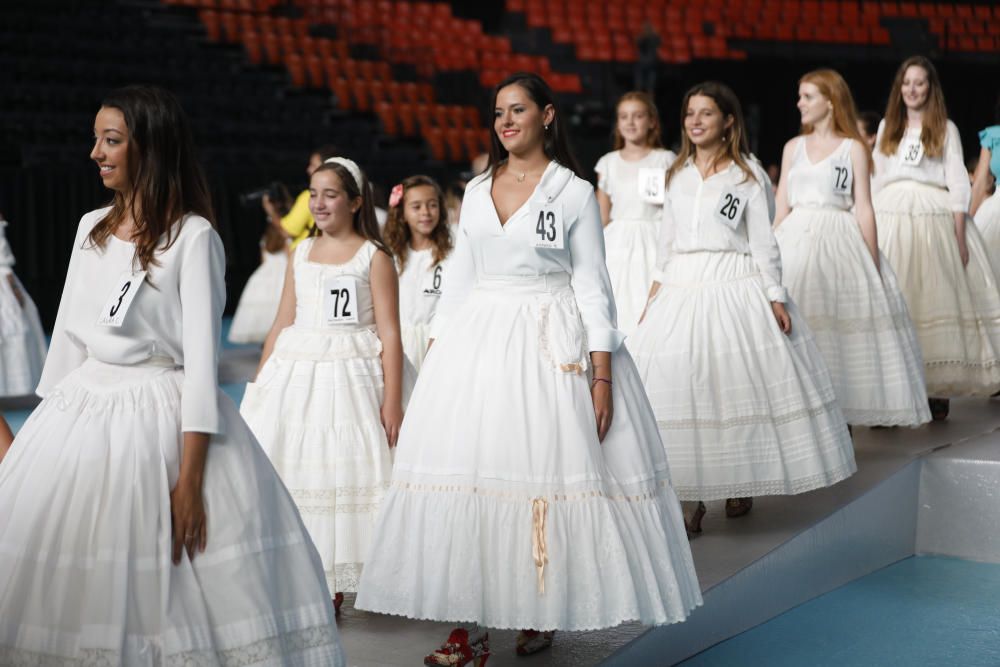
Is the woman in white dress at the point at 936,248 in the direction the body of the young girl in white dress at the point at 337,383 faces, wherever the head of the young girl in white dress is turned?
no

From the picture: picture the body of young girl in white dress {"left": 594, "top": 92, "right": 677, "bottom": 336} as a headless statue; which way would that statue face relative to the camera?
toward the camera

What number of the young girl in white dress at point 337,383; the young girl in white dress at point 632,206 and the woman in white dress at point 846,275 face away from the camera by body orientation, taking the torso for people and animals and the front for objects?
0

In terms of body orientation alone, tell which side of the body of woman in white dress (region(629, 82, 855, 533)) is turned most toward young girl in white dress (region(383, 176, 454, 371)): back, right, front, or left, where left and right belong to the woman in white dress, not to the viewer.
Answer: right

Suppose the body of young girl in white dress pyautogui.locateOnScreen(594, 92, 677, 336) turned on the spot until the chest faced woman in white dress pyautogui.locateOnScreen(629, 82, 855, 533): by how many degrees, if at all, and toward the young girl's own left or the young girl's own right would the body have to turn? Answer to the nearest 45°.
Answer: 0° — they already face them

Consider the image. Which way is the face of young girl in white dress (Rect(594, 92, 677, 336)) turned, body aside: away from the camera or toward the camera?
toward the camera

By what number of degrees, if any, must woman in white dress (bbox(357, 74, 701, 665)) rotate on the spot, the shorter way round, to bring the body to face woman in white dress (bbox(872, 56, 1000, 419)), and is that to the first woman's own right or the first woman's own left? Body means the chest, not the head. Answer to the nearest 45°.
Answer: approximately 180°

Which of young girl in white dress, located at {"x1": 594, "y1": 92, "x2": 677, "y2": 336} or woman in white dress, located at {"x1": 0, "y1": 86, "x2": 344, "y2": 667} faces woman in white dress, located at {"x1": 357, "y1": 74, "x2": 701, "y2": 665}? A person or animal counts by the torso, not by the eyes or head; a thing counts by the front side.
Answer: the young girl in white dress

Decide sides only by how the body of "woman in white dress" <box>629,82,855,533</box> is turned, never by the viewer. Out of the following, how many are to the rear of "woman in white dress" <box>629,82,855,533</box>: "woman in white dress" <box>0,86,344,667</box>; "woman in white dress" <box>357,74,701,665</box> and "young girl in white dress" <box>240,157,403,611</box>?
0

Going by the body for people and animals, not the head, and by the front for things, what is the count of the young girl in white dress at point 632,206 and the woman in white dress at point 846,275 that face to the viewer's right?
0

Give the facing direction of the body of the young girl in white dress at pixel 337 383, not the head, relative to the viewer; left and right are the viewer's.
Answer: facing the viewer and to the left of the viewer

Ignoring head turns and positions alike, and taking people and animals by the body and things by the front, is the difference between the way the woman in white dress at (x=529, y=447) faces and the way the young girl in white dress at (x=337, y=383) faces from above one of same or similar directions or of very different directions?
same or similar directions

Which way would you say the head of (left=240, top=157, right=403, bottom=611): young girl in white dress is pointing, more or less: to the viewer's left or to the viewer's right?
to the viewer's left

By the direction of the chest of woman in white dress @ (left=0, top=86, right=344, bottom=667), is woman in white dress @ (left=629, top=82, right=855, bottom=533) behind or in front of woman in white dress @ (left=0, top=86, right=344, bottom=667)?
behind

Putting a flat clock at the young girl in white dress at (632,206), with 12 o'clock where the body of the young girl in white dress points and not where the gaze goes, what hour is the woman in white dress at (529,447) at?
The woman in white dress is roughly at 12 o'clock from the young girl in white dress.

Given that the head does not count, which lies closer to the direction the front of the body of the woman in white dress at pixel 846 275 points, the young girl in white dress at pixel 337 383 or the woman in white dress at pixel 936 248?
the young girl in white dress

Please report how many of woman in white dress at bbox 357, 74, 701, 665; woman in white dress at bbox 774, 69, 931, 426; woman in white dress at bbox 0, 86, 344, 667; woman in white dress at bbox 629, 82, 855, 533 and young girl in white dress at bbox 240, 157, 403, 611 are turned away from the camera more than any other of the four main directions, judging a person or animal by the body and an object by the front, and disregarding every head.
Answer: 0

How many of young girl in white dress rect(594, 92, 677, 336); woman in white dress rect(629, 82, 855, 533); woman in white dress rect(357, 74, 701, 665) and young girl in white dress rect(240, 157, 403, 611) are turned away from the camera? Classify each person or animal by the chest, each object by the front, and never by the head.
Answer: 0

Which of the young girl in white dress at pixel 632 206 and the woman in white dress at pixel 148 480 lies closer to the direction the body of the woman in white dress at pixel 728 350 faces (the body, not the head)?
the woman in white dress

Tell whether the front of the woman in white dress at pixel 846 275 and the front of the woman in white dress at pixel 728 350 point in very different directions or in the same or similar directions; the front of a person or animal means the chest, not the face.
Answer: same or similar directions
